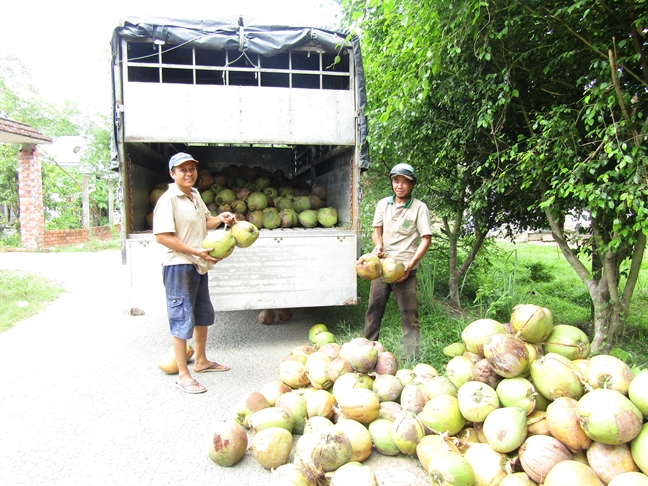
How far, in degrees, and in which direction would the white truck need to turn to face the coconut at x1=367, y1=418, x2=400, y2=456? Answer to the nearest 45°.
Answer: approximately 180°

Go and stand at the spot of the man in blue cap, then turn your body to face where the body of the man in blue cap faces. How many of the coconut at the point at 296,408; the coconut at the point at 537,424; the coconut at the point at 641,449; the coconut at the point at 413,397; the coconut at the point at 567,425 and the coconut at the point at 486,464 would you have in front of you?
6

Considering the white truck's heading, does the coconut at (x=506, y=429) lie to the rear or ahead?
to the rear

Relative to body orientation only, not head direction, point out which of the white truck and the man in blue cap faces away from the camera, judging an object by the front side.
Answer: the white truck

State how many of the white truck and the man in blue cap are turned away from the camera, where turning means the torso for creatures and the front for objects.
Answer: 1

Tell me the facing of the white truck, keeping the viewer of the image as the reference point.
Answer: facing away from the viewer

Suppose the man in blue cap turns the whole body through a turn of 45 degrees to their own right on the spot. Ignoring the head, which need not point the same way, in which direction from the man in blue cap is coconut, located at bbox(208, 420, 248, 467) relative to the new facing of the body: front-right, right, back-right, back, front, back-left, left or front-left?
front

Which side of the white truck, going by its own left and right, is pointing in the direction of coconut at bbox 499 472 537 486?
back

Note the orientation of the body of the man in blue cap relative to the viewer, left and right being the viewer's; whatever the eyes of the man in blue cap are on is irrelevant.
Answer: facing the viewer and to the right of the viewer

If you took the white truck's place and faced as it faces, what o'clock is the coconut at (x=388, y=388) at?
The coconut is roughly at 5 o'clock from the white truck.
